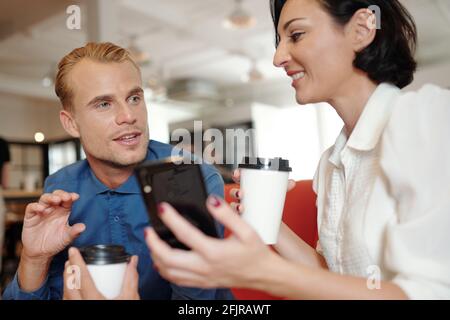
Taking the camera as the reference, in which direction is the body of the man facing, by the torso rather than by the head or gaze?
toward the camera

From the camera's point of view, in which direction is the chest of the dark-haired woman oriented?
to the viewer's left

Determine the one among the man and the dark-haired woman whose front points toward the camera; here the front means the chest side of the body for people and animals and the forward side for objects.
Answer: the man

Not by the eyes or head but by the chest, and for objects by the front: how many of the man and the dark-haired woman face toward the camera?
1

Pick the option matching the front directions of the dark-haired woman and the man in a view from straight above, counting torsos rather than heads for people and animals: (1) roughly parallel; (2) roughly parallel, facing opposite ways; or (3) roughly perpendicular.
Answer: roughly perpendicular

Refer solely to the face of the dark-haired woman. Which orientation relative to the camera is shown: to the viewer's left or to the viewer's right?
to the viewer's left
